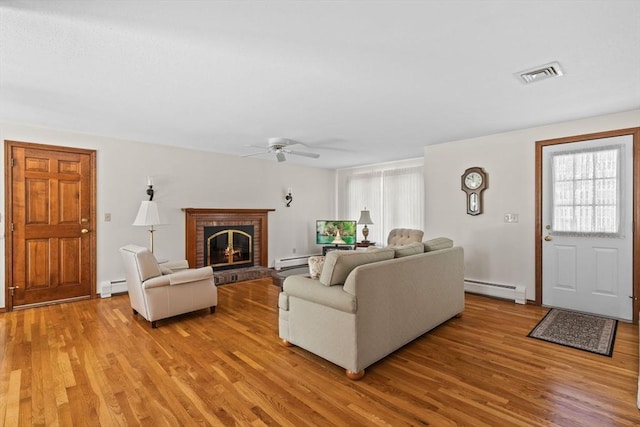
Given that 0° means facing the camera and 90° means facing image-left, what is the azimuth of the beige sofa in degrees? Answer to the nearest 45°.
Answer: approximately 135°

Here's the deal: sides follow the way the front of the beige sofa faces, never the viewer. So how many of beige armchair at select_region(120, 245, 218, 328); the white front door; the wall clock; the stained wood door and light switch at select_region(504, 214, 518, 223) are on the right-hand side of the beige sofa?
3

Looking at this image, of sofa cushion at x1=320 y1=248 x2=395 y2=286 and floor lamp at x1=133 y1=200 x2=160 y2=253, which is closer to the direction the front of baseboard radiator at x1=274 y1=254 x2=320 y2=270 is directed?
the sofa cushion

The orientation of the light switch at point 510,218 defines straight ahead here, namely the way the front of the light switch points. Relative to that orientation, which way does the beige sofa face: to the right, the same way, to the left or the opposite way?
to the right

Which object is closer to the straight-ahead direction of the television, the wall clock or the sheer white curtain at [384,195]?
the wall clock

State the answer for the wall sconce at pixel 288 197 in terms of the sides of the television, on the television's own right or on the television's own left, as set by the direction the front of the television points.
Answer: on the television's own right

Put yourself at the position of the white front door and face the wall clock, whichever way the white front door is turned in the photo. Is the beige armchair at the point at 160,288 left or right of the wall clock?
left

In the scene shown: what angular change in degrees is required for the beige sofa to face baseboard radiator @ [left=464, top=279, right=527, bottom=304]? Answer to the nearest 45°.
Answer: approximately 90° to its right

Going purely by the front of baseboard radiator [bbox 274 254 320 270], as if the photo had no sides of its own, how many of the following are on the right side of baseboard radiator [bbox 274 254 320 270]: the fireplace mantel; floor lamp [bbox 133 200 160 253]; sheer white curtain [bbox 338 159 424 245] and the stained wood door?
3

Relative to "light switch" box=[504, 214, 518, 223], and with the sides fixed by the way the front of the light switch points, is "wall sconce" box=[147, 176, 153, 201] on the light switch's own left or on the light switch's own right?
on the light switch's own right
